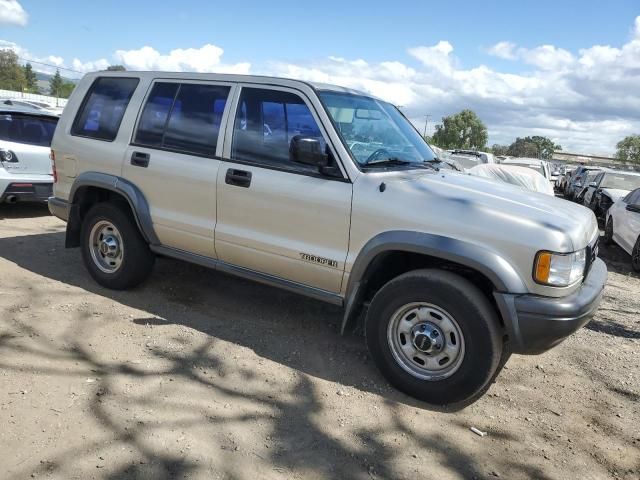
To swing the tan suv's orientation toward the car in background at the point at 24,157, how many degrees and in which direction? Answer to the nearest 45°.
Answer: approximately 180°

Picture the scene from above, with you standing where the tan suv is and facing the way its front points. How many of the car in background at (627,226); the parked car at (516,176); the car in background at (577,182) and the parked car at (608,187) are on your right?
0

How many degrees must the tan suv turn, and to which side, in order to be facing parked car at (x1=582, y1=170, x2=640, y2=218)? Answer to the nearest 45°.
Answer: approximately 90° to its left

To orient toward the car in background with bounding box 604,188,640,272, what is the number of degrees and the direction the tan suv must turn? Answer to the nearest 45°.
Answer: approximately 90° to its left

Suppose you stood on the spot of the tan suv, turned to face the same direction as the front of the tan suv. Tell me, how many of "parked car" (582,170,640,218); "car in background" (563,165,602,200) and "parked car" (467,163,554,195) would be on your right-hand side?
0

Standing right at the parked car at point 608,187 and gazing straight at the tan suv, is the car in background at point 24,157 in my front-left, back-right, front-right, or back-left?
front-right

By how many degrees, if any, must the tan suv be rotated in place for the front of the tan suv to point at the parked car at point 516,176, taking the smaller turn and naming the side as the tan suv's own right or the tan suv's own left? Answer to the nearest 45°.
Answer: approximately 90° to the tan suv's own left

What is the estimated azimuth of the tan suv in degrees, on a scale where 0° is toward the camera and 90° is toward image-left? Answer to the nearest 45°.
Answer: approximately 315°

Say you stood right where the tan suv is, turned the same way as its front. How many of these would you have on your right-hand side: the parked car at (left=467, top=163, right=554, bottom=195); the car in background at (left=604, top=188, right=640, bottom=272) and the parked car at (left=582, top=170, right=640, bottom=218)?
0

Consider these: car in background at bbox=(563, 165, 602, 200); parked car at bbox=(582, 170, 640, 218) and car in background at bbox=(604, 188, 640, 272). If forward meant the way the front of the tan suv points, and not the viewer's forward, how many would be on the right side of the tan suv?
0

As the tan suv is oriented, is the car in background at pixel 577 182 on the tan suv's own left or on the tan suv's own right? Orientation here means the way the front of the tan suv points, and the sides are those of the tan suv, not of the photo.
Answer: on the tan suv's own left
